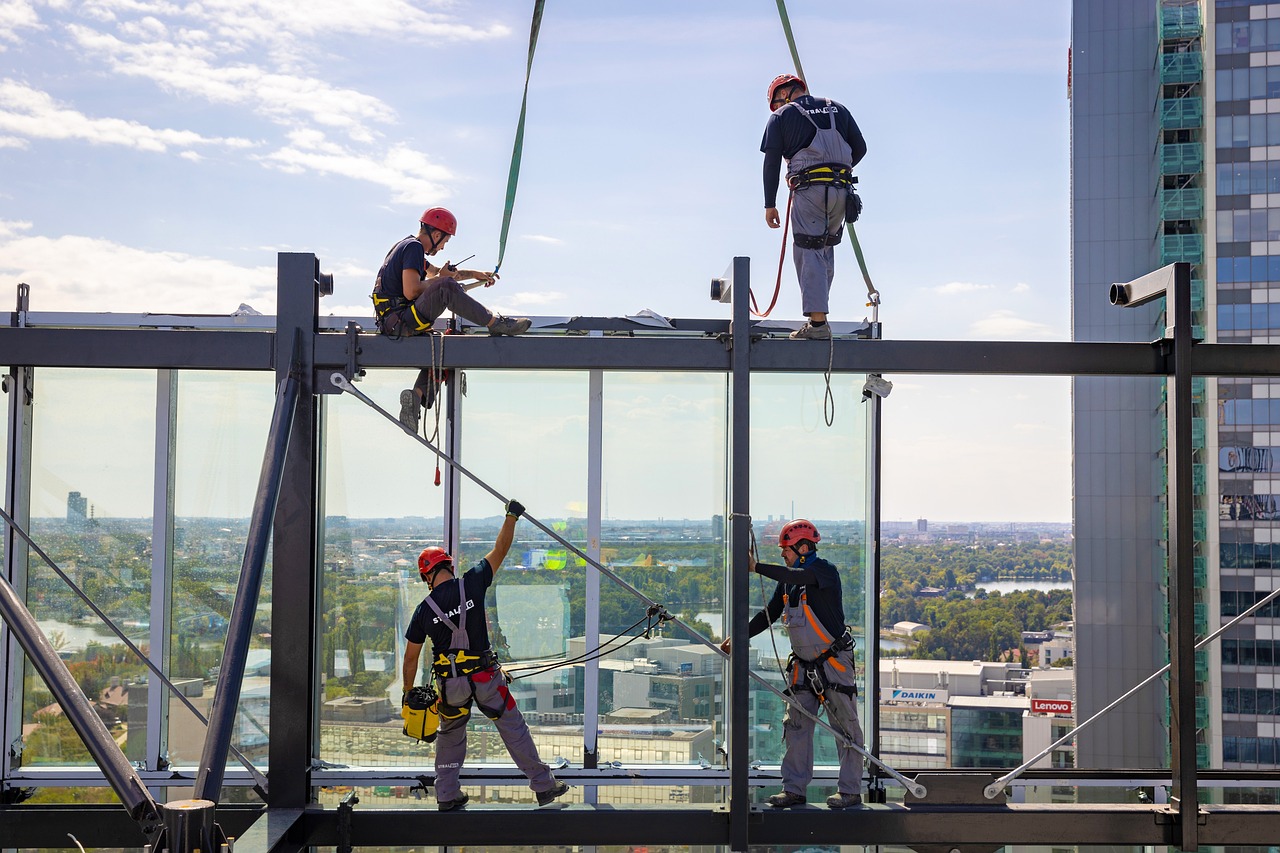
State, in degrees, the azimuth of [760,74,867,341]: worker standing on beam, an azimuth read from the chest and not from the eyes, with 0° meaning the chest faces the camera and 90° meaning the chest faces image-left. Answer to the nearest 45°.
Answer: approximately 135°

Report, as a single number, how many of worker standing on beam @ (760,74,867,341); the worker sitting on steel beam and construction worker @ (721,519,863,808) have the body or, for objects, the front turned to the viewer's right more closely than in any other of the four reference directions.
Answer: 1

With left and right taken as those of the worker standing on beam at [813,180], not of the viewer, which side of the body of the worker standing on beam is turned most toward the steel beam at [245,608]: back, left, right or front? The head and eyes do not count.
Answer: left

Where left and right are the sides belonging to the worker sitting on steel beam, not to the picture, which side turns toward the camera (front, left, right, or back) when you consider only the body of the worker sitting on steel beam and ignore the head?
right

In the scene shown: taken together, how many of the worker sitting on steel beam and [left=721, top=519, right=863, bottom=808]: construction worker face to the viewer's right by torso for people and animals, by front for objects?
1

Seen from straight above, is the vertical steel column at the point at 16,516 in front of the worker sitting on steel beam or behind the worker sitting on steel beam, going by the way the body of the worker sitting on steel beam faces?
behind

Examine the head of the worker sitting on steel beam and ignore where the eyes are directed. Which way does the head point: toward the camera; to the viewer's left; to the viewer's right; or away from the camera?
to the viewer's right

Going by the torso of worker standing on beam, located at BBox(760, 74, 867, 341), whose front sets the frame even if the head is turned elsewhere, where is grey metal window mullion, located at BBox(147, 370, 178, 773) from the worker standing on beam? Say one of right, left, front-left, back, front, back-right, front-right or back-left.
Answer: front-left

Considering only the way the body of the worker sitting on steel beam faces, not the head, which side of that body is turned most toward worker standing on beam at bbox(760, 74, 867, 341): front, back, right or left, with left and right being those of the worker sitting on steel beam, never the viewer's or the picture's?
front

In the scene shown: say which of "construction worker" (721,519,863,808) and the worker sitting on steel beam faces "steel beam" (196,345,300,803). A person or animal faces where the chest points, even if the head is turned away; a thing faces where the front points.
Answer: the construction worker

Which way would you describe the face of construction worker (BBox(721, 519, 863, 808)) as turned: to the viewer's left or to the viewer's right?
to the viewer's left

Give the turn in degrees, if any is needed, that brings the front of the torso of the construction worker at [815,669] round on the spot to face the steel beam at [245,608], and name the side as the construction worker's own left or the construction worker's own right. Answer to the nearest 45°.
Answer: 0° — they already face it

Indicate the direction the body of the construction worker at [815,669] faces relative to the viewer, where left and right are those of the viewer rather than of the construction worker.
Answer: facing the viewer and to the left of the viewer

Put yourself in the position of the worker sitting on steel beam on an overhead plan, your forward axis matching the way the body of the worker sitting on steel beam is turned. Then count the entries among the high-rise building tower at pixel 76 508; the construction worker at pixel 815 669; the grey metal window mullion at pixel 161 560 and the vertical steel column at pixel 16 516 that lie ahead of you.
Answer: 1

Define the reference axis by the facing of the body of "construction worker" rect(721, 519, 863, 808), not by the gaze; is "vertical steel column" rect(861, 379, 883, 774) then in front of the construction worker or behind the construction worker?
behind

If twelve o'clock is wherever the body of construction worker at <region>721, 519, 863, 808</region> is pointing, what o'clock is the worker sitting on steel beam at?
The worker sitting on steel beam is roughly at 1 o'clock from the construction worker.

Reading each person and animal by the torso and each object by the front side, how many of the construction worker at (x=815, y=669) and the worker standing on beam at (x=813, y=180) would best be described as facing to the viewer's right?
0
